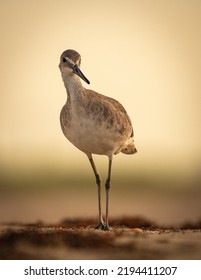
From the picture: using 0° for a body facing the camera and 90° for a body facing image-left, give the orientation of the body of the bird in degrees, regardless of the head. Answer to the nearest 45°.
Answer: approximately 45°
